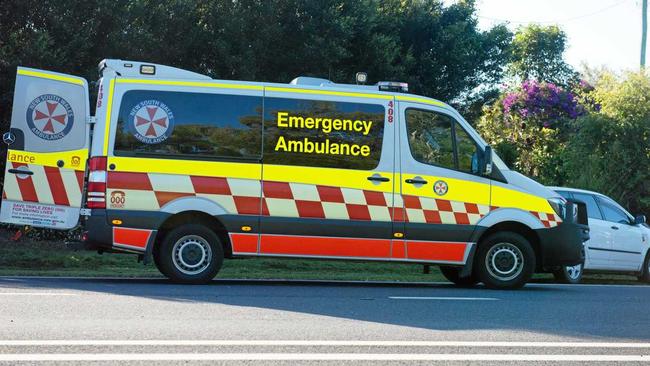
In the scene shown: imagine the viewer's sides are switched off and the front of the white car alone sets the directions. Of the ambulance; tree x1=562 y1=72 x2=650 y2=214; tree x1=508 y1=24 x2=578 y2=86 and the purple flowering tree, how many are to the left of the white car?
3

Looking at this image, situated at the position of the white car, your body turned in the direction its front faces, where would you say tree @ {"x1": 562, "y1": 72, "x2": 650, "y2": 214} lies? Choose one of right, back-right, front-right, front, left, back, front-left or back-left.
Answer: left

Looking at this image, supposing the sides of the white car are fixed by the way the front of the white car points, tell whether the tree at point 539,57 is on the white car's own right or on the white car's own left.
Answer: on the white car's own left

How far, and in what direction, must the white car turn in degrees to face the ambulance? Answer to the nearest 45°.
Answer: approximately 135° to its right

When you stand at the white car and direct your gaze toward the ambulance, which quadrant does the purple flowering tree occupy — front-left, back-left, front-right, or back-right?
back-right

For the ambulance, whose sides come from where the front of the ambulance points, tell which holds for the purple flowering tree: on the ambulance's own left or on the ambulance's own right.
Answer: on the ambulance's own left

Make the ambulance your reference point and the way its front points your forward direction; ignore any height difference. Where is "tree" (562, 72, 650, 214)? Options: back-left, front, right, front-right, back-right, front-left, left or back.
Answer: front-left

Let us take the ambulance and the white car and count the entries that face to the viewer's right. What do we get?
2

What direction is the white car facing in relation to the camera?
to the viewer's right

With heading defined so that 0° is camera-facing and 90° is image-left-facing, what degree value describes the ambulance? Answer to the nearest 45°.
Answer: approximately 270°

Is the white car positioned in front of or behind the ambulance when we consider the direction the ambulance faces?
in front

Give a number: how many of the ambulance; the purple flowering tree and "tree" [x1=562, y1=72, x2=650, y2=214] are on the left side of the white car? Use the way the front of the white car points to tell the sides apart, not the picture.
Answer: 2

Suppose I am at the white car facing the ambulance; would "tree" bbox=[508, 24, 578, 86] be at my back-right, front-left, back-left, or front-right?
back-right
